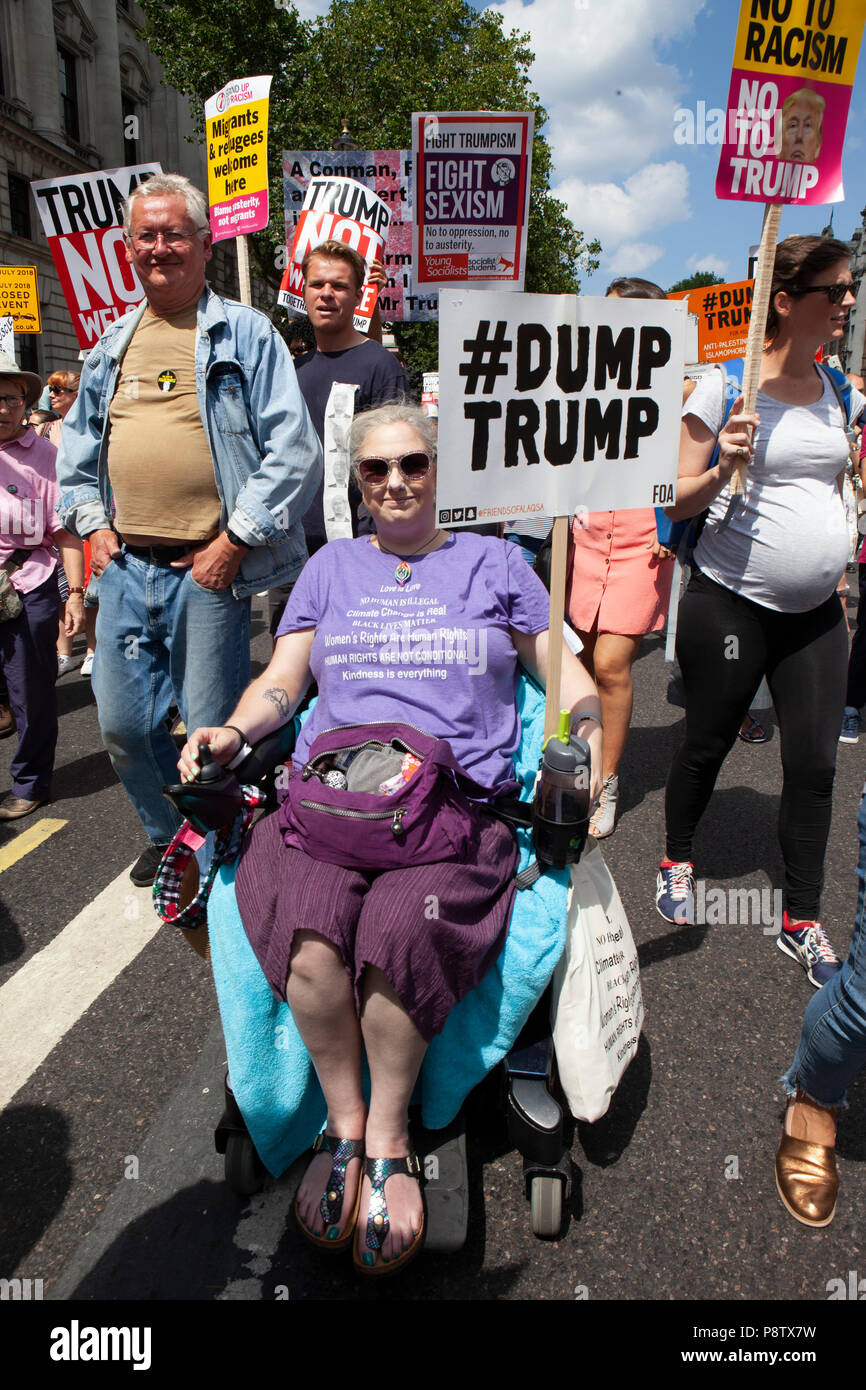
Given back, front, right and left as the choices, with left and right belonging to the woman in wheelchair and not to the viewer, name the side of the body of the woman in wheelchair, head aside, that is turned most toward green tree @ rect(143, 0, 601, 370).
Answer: back

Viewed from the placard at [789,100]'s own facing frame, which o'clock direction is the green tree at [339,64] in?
The green tree is roughly at 5 o'clock from the placard.

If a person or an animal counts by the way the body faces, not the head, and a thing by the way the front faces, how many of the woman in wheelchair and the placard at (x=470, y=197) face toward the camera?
2

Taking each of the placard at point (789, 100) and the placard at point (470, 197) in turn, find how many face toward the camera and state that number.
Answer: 2

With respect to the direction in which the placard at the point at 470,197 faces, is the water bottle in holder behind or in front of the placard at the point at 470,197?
in front

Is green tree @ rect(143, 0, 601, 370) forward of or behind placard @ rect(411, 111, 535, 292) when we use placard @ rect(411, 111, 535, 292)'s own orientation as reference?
behind
